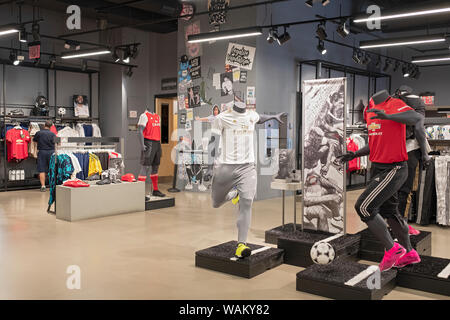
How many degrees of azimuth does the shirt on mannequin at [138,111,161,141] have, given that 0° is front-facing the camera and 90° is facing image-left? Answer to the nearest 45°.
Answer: approximately 315°

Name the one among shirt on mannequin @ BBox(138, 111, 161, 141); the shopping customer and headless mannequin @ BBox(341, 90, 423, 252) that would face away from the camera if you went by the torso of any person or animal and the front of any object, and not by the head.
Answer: the shopping customer

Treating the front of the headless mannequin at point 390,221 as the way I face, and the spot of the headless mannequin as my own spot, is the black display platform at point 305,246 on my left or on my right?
on my right
